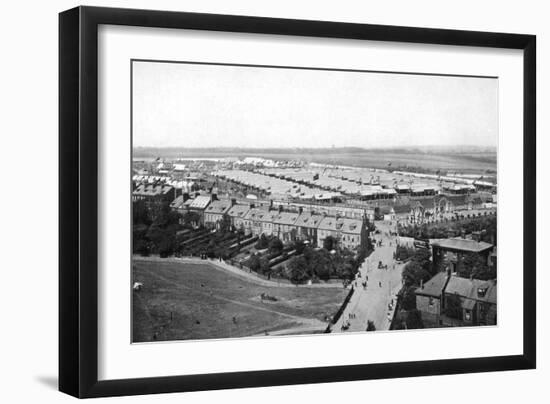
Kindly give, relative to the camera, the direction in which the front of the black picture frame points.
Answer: facing the viewer and to the right of the viewer
